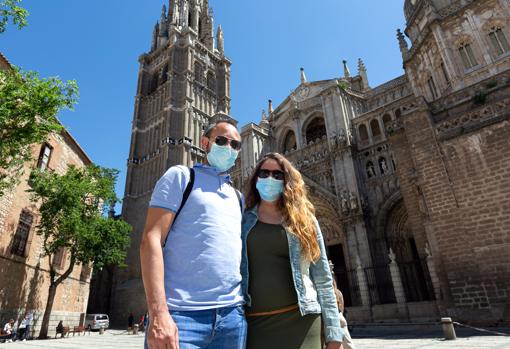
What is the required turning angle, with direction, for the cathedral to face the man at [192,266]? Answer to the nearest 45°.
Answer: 0° — it already faces them

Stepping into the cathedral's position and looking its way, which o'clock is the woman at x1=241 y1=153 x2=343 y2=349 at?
The woman is roughly at 11 o'clock from the cathedral.

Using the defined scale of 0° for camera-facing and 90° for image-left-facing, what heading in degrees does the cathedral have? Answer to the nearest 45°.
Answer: approximately 45°

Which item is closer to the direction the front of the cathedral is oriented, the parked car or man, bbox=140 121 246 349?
the man

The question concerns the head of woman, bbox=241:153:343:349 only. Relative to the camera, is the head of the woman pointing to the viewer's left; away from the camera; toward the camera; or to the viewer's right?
toward the camera

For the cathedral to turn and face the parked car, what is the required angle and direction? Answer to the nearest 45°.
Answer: approximately 45° to its right

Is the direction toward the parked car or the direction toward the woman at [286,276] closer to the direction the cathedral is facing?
the woman
